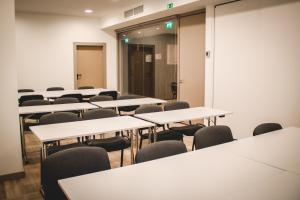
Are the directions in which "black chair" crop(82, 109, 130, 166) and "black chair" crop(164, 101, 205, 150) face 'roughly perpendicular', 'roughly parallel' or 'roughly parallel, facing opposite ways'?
roughly parallel

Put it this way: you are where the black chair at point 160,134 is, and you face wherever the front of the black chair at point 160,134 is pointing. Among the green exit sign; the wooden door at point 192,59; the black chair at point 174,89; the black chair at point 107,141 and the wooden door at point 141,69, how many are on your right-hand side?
1

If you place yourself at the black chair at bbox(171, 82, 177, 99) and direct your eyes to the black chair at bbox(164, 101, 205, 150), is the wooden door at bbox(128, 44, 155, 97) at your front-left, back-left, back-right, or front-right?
back-right

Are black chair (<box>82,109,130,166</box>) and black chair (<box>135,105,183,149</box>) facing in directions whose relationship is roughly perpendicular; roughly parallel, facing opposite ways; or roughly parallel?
roughly parallel
